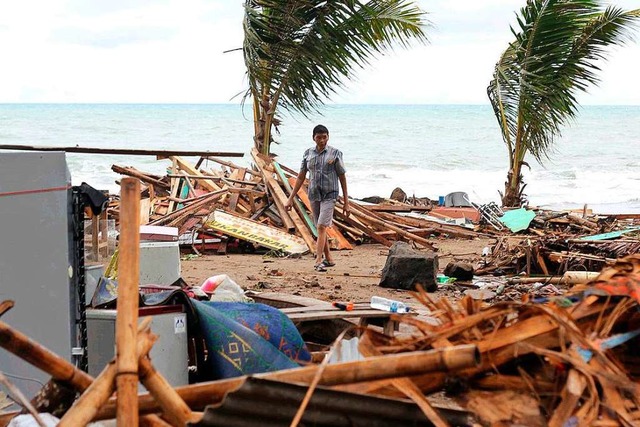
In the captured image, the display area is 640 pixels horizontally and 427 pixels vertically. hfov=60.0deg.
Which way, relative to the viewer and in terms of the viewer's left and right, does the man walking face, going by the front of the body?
facing the viewer

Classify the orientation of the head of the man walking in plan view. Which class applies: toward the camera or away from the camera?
toward the camera

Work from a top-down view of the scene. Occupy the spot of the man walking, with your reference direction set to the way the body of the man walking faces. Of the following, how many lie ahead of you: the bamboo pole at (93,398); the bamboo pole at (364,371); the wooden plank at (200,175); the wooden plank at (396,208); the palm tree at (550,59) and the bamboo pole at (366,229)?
2

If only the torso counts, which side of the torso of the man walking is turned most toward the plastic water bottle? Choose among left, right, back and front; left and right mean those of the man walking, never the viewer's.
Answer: front

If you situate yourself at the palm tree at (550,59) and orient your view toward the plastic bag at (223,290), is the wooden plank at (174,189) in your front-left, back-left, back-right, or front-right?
front-right

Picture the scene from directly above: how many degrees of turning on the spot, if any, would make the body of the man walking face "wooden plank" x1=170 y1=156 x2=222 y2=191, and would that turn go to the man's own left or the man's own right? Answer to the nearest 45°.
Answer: approximately 135° to the man's own right

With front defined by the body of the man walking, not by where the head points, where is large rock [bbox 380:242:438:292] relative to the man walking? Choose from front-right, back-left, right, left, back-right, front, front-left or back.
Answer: front-left

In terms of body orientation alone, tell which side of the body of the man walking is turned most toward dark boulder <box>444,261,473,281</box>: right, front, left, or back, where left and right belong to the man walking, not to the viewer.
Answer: left

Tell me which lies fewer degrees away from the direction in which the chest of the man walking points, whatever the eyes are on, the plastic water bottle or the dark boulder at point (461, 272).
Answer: the plastic water bottle

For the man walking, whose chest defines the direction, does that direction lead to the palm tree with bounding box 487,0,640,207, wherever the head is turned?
no

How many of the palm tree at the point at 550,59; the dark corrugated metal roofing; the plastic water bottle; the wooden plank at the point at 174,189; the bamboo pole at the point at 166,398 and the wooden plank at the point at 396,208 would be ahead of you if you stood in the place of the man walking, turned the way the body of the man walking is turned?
3

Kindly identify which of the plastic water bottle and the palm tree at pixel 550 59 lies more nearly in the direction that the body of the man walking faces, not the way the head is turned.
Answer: the plastic water bottle

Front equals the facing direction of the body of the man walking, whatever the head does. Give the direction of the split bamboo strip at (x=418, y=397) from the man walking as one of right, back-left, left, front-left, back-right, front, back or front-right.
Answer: front

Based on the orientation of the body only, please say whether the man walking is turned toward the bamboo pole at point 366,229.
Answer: no

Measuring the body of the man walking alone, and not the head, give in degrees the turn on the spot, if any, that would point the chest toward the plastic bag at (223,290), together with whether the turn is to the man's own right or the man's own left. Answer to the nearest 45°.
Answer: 0° — they already face it

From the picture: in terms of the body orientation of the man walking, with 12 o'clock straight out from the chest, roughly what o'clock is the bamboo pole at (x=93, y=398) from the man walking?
The bamboo pole is roughly at 12 o'clock from the man walking.

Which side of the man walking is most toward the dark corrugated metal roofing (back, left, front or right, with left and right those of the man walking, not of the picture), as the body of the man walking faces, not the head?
front
